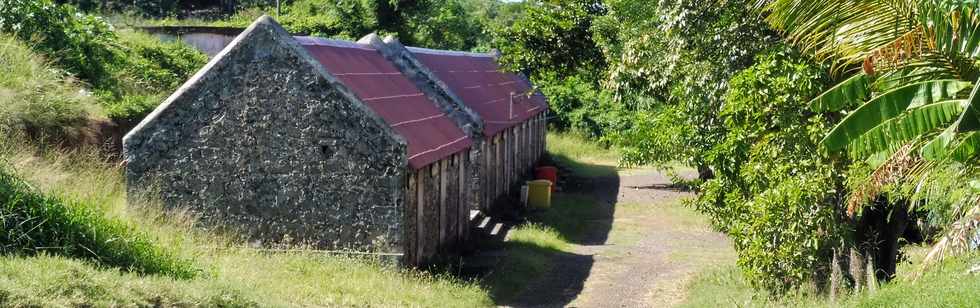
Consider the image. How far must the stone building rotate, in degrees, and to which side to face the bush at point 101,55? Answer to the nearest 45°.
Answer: approximately 180°

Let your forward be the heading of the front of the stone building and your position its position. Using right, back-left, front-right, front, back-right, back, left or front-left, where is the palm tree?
front

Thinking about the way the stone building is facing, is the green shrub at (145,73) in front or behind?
behind

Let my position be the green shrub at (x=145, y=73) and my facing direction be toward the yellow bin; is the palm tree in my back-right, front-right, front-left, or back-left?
front-right

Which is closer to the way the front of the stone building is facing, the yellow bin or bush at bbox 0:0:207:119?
the yellow bin

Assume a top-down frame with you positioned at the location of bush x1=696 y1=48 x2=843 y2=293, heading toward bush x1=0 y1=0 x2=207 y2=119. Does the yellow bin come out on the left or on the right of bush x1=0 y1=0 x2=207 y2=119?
right

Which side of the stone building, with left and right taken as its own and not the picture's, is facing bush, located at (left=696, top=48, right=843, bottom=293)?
front

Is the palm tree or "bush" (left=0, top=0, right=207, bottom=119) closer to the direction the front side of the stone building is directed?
the palm tree
